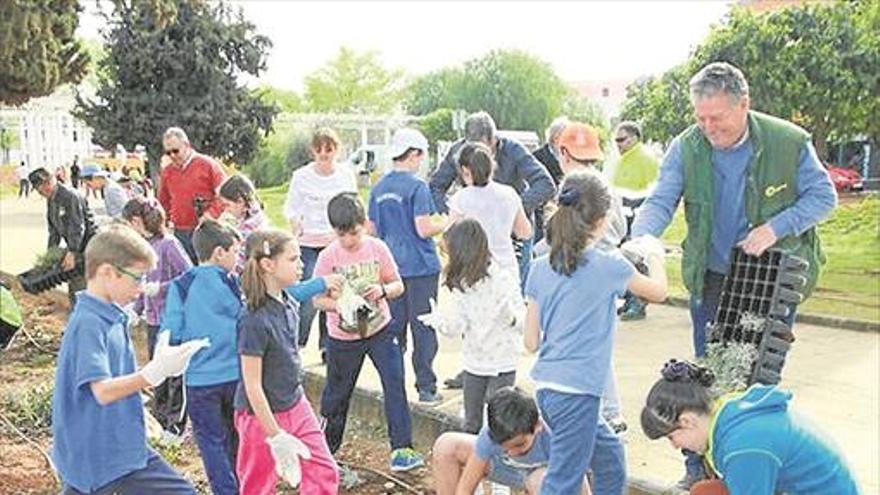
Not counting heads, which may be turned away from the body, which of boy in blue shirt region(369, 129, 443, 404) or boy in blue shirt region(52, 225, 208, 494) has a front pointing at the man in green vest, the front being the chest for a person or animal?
boy in blue shirt region(52, 225, 208, 494)

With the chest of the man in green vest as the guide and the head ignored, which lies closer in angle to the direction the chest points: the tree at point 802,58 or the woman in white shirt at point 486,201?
the woman in white shirt

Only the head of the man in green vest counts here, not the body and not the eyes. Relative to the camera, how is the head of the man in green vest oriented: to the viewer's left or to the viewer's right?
to the viewer's left

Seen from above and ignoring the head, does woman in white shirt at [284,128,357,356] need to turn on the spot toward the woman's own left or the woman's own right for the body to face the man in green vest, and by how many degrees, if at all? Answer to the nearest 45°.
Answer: approximately 45° to the woman's own left

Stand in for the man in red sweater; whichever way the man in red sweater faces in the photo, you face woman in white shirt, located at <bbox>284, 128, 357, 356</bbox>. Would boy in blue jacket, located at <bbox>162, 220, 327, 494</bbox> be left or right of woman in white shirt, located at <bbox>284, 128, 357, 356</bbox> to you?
right

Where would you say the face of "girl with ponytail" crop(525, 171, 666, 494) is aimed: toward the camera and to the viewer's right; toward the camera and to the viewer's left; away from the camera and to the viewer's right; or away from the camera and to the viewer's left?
away from the camera and to the viewer's right

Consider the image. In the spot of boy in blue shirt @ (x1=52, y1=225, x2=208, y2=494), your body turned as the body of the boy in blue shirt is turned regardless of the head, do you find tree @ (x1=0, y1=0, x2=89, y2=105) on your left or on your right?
on your left

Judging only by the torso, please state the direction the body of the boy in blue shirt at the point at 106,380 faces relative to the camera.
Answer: to the viewer's right

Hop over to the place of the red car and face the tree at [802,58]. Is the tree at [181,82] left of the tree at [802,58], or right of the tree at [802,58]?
right

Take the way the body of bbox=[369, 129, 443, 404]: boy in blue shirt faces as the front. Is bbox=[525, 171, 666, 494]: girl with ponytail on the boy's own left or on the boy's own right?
on the boy's own right

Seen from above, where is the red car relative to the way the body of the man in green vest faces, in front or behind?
behind
